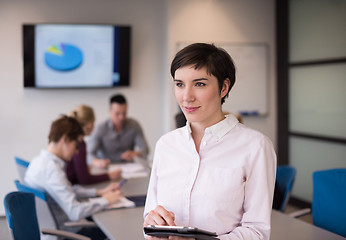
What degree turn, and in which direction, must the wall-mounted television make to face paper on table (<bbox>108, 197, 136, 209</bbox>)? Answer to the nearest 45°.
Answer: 0° — it already faces it

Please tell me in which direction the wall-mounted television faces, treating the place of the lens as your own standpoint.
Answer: facing the viewer

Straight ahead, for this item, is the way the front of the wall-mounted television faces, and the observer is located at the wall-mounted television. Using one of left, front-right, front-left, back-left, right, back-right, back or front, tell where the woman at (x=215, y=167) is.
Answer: front

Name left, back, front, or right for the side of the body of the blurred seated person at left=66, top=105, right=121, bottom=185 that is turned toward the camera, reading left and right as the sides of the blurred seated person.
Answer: right

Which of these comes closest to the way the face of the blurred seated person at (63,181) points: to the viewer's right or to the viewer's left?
to the viewer's right

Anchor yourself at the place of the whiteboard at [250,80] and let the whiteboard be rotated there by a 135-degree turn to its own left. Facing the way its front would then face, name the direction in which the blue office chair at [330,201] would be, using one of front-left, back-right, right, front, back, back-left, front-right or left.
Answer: back-right

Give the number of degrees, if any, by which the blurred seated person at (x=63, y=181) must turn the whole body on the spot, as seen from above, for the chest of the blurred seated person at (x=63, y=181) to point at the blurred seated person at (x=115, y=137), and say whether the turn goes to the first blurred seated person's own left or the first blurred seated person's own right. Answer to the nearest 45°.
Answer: approximately 90° to the first blurred seated person's own left

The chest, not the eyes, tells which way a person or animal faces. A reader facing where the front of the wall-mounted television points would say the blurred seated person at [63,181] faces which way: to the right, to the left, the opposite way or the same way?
to the left

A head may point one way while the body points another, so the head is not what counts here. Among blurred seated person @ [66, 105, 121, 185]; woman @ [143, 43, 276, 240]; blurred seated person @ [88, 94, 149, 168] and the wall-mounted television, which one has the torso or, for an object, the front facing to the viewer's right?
blurred seated person @ [66, 105, 121, 185]

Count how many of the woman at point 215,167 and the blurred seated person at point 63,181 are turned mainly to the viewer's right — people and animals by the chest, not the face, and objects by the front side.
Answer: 1

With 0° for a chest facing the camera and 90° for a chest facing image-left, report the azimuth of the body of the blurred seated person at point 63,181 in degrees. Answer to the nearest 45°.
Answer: approximately 270°

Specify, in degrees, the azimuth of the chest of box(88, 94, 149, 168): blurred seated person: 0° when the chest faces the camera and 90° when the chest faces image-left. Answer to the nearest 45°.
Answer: approximately 0°

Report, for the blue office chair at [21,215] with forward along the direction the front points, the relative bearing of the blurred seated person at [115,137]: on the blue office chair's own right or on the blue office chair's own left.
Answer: on the blue office chair's own left
